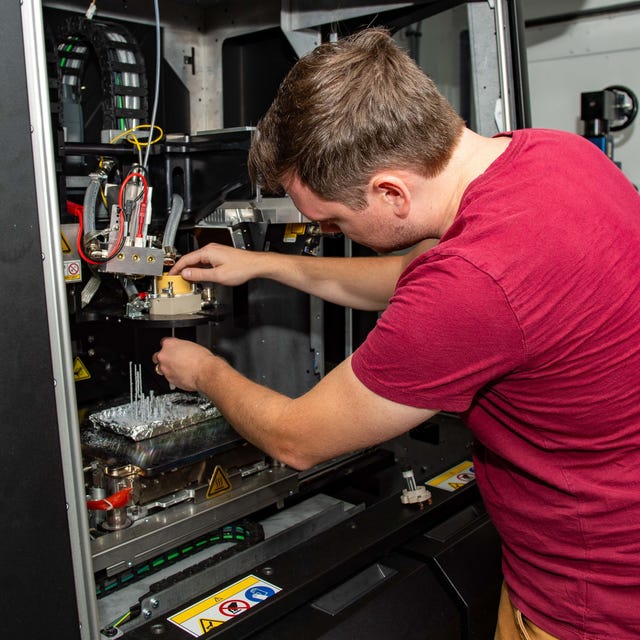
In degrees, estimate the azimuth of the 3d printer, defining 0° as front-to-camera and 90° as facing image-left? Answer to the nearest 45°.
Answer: approximately 315°

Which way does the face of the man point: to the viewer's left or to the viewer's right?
to the viewer's left
